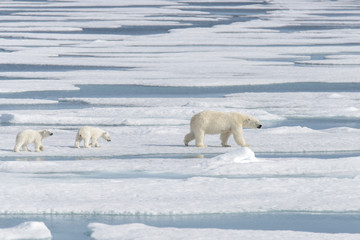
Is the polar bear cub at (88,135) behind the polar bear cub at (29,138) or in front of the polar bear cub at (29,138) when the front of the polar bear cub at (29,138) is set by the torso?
in front

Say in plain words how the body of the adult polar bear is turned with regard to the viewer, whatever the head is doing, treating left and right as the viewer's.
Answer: facing to the right of the viewer

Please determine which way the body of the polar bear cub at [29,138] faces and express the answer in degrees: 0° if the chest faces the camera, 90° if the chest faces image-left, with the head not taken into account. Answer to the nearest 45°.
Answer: approximately 270°

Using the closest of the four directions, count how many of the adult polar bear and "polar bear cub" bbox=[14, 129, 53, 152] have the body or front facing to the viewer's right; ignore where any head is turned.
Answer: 2

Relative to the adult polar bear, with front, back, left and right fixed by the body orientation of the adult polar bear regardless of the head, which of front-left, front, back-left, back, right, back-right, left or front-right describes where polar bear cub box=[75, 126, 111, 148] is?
back

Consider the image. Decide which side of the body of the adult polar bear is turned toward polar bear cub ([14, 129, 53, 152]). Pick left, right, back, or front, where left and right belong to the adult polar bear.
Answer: back

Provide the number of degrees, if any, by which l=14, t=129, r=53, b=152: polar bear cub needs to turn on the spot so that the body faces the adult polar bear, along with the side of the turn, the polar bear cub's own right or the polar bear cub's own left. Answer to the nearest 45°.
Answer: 0° — it already faces it
